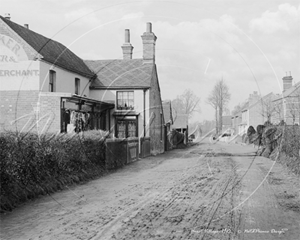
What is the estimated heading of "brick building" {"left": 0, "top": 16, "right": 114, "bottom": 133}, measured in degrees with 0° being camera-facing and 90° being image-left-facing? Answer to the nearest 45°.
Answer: approximately 315°

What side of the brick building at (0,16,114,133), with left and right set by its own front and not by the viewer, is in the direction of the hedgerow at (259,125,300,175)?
front

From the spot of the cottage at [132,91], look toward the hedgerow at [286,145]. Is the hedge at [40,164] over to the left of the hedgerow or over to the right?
right

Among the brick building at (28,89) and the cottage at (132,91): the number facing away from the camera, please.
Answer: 0

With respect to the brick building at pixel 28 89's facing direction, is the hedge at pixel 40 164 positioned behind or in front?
in front

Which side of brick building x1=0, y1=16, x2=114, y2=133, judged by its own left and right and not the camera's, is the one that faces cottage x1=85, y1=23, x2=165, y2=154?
left

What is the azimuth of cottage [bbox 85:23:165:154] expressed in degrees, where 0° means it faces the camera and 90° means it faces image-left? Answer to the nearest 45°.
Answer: approximately 0°
